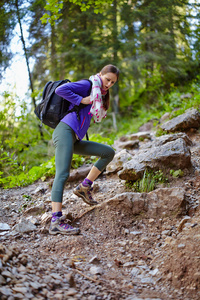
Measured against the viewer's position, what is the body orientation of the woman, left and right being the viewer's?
facing to the right of the viewer

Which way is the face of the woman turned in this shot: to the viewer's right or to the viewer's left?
to the viewer's right

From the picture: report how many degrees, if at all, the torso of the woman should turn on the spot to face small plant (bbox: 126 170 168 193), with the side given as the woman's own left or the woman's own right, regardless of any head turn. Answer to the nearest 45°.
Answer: approximately 45° to the woman's own left

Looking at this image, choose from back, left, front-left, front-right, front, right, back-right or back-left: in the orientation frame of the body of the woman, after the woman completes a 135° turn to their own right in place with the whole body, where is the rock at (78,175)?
back-right

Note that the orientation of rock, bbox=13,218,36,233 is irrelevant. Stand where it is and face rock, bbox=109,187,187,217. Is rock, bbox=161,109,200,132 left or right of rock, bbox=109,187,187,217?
left

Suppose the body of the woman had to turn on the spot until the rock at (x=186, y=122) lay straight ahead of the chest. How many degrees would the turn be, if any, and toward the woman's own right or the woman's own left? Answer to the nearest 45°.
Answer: approximately 45° to the woman's own left

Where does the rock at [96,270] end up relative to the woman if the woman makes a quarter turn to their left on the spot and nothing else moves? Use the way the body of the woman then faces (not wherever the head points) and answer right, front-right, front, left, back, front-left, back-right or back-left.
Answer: back

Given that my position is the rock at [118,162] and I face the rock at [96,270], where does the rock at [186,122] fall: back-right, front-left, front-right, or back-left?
back-left
